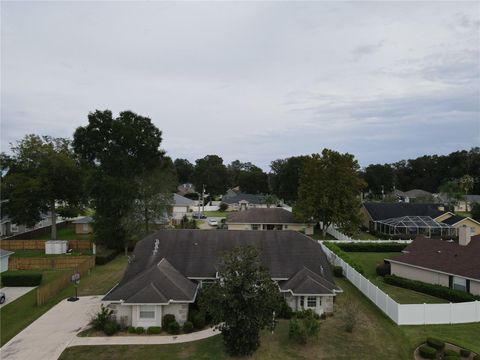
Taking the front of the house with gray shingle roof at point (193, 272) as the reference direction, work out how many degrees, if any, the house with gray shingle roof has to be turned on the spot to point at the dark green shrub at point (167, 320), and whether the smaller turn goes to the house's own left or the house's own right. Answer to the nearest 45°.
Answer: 0° — it already faces it

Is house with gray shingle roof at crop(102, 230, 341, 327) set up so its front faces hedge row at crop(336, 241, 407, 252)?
no

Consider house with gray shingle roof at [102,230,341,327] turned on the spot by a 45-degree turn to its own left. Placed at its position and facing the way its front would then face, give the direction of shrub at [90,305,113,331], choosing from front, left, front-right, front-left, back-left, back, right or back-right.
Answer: right

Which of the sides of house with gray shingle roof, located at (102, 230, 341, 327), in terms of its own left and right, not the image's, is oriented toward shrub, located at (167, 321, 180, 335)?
front

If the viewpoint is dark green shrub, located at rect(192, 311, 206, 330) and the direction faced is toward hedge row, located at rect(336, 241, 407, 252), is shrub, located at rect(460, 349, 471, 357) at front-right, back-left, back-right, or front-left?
front-right

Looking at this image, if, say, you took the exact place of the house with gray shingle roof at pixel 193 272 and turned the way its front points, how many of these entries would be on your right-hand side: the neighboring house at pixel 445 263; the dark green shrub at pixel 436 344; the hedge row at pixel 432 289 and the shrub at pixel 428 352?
0

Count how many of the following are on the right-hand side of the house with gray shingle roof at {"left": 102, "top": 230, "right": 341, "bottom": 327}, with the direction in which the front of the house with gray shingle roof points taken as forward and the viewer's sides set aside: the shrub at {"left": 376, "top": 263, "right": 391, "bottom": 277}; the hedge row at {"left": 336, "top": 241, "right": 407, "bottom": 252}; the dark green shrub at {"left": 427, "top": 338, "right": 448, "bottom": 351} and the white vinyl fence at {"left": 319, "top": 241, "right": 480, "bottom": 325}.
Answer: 0

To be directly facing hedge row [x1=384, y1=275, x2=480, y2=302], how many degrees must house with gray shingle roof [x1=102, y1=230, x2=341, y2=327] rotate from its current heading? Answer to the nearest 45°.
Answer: approximately 90° to its left

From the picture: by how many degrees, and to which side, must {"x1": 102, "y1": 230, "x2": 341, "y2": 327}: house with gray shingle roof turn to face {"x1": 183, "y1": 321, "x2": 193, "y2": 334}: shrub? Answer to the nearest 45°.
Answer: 0° — it already faces it

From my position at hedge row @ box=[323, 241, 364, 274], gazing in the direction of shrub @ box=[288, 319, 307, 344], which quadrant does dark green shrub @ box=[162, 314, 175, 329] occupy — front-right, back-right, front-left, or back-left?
front-right

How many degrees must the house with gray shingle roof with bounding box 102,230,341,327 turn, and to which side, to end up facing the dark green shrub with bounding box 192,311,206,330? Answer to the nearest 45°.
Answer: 0° — it already faces it

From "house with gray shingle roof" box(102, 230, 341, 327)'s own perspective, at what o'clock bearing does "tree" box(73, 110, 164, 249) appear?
The tree is roughly at 5 o'clock from the house with gray shingle roof.

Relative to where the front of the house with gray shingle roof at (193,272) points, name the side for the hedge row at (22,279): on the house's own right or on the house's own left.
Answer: on the house's own right

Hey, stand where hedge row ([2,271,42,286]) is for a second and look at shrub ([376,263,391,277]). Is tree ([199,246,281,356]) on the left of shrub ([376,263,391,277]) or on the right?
right

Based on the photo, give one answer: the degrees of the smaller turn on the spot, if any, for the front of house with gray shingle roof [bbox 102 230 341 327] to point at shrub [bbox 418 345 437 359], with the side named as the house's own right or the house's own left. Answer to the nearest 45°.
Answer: approximately 45° to the house's own left

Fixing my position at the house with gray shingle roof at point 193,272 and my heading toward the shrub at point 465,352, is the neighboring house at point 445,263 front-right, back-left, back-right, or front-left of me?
front-left

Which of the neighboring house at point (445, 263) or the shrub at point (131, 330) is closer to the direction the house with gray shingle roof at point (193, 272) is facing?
the shrub

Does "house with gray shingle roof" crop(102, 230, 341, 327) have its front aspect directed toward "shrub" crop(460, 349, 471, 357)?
no

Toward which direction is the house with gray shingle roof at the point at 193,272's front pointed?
toward the camera
